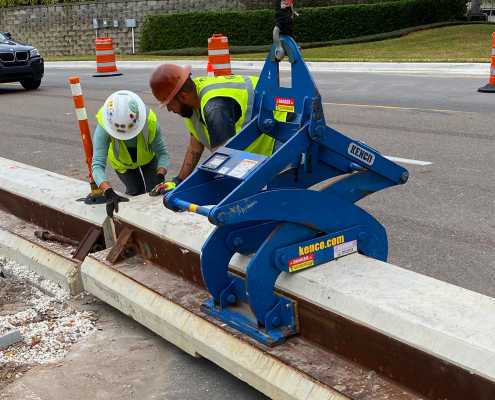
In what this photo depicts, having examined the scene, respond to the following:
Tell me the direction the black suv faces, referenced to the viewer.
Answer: facing the viewer and to the right of the viewer

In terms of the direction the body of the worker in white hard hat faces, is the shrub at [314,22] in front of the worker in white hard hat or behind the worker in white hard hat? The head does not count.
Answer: behind

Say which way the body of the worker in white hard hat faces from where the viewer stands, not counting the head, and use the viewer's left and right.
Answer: facing the viewer

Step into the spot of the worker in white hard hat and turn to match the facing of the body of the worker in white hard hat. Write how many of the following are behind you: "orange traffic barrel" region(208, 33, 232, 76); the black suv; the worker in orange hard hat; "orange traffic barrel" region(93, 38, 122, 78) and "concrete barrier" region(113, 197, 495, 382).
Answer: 3

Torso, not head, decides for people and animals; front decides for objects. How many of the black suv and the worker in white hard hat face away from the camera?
0

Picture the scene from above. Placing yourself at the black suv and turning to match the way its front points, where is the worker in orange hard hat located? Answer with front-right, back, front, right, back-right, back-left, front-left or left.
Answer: front-right

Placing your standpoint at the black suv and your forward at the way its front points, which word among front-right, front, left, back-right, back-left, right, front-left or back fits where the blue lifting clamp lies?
front-right

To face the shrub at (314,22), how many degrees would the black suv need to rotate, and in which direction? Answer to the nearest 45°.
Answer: approximately 90° to its left

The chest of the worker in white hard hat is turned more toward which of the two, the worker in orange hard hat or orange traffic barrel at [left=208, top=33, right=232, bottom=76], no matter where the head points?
the worker in orange hard hat

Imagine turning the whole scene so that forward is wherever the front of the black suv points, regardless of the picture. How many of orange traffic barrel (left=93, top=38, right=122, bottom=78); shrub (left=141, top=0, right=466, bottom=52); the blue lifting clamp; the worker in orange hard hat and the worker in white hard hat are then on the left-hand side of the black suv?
2

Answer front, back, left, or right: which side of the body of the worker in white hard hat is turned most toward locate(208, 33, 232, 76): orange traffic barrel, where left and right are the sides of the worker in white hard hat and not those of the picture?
back

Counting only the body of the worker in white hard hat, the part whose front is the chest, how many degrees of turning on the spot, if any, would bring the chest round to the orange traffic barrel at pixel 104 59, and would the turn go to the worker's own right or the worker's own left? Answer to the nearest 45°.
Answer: approximately 180°
